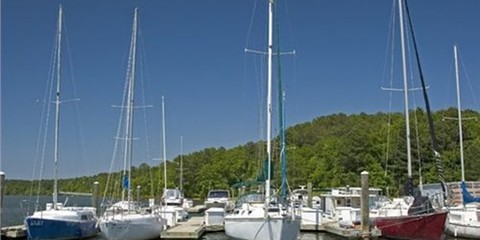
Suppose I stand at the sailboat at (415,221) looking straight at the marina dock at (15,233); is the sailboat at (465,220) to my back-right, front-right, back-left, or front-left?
back-right

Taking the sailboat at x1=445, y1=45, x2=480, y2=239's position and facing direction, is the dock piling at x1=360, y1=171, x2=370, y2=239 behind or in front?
in front

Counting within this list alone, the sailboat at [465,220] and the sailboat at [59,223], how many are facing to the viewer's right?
0

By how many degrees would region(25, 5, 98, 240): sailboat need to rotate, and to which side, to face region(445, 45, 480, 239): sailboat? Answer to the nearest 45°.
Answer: approximately 135° to its left

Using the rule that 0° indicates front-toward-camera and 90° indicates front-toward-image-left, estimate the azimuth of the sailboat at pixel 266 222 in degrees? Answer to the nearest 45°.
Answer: approximately 315°

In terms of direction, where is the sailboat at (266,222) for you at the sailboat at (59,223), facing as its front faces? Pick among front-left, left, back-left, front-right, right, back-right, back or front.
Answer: left
